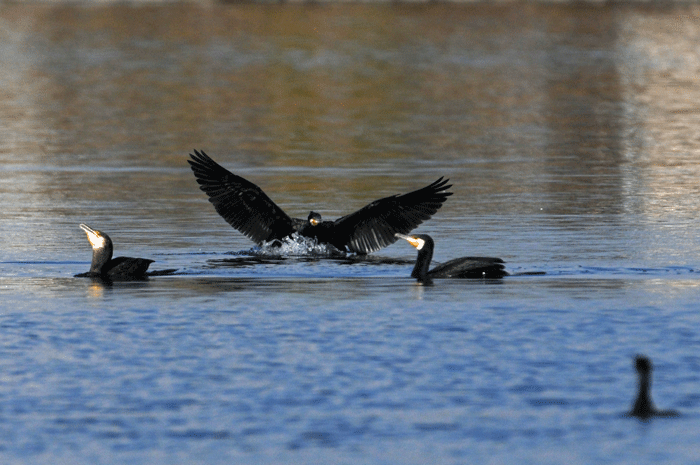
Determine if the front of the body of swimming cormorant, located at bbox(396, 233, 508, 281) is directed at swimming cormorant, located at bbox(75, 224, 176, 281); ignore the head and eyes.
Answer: yes

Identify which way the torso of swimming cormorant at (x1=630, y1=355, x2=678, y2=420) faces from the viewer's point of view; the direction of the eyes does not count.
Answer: to the viewer's left

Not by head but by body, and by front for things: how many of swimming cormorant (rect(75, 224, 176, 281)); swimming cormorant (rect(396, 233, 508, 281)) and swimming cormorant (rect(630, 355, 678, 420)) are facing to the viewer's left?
3

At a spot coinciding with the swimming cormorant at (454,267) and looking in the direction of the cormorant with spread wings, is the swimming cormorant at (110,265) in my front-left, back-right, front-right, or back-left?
front-left

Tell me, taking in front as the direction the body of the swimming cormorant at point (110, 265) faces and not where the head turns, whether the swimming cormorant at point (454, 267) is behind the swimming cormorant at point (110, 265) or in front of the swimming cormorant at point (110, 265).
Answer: behind

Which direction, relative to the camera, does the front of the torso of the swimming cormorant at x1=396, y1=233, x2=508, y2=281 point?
to the viewer's left

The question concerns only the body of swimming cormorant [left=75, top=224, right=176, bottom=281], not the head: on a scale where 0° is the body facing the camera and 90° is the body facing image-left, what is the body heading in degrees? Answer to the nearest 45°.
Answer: approximately 90°

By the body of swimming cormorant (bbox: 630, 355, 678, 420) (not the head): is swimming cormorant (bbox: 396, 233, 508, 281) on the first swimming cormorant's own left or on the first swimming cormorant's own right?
on the first swimming cormorant's own right

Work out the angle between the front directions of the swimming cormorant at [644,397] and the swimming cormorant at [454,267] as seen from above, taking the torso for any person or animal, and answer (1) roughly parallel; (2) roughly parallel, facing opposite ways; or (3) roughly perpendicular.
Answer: roughly parallel
